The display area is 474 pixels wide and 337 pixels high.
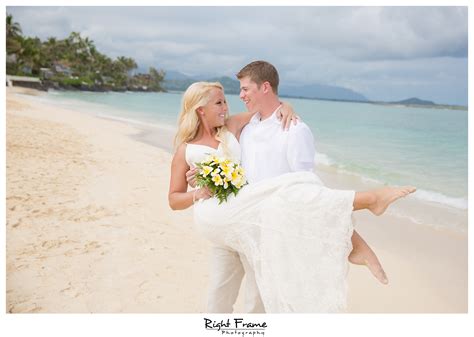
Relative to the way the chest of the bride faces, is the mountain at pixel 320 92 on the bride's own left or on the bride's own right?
on the bride's own left

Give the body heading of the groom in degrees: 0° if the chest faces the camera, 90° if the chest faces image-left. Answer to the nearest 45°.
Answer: approximately 45°

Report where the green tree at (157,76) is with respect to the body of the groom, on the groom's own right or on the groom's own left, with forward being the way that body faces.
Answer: on the groom's own right

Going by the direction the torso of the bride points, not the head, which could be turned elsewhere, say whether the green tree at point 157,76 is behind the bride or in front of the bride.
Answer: behind

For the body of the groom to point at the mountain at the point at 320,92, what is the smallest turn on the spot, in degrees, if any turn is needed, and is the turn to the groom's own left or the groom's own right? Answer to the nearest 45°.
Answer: approximately 135° to the groom's own right

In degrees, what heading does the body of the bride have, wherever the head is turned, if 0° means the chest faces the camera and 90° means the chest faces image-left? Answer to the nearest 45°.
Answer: approximately 315°
